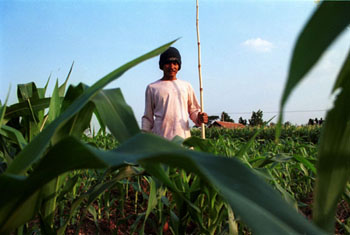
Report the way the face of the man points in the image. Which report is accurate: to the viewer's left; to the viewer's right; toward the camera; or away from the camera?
toward the camera

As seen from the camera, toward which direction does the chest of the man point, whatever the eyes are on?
toward the camera
